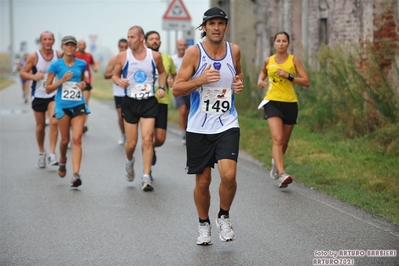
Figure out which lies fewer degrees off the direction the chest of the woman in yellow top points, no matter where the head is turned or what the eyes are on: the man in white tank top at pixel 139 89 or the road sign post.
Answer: the man in white tank top

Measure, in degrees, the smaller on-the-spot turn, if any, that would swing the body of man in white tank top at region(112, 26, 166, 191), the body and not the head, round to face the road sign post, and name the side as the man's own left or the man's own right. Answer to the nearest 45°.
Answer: approximately 180°

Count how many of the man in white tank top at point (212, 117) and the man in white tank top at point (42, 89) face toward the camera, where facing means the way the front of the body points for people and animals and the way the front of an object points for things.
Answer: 2

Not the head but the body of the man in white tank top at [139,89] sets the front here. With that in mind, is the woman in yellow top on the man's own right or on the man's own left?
on the man's own left

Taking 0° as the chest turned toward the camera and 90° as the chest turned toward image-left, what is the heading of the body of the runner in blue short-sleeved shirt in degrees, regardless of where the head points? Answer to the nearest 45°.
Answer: approximately 0°

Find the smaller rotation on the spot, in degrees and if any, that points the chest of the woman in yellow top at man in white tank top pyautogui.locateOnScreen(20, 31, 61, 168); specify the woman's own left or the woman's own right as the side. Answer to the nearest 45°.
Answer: approximately 135° to the woman's own right
